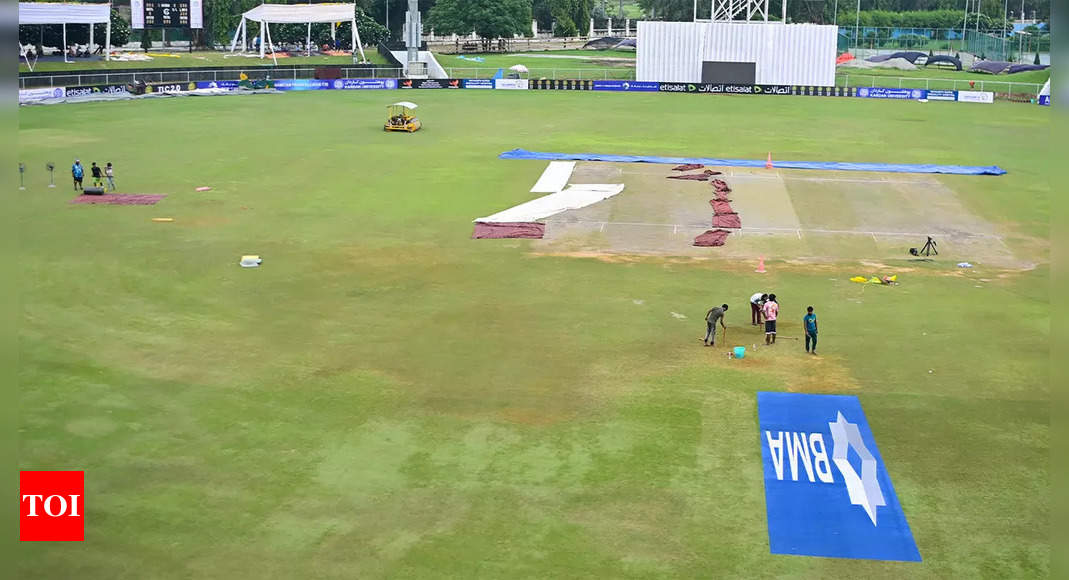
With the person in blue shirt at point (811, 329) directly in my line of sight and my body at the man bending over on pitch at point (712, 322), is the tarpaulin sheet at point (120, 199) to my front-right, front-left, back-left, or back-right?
back-left

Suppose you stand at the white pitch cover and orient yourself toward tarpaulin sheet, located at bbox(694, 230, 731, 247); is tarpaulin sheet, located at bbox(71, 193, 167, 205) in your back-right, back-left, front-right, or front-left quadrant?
back-right

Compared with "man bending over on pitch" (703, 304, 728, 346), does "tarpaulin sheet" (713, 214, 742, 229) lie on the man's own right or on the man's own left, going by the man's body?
on the man's own left

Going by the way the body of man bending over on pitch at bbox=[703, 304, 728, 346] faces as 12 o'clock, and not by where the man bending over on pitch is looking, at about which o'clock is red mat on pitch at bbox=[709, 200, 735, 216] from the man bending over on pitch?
The red mat on pitch is roughly at 9 o'clock from the man bending over on pitch.

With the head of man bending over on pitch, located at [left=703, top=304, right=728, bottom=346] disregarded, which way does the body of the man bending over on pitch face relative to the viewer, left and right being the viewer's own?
facing to the right of the viewer

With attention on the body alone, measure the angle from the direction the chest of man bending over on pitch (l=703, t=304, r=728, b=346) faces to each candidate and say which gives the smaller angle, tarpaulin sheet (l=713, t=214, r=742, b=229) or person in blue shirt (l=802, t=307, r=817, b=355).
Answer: the person in blue shirt

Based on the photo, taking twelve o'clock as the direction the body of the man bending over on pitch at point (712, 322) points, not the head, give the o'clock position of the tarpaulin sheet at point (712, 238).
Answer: The tarpaulin sheet is roughly at 9 o'clock from the man bending over on pitch.
